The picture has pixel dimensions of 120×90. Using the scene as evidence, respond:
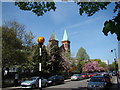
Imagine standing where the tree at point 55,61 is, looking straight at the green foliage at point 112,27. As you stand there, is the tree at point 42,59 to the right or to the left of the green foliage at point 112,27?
right

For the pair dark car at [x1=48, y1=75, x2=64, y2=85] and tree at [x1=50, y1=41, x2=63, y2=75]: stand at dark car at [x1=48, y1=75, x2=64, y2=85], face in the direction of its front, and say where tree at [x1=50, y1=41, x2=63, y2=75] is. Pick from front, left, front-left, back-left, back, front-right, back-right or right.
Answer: back-right

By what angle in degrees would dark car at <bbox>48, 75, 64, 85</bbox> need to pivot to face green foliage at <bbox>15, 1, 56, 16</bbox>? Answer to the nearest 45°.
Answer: approximately 45° to its left

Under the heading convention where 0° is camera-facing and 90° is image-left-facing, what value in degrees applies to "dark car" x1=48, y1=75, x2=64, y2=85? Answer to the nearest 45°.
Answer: approximately 45°
